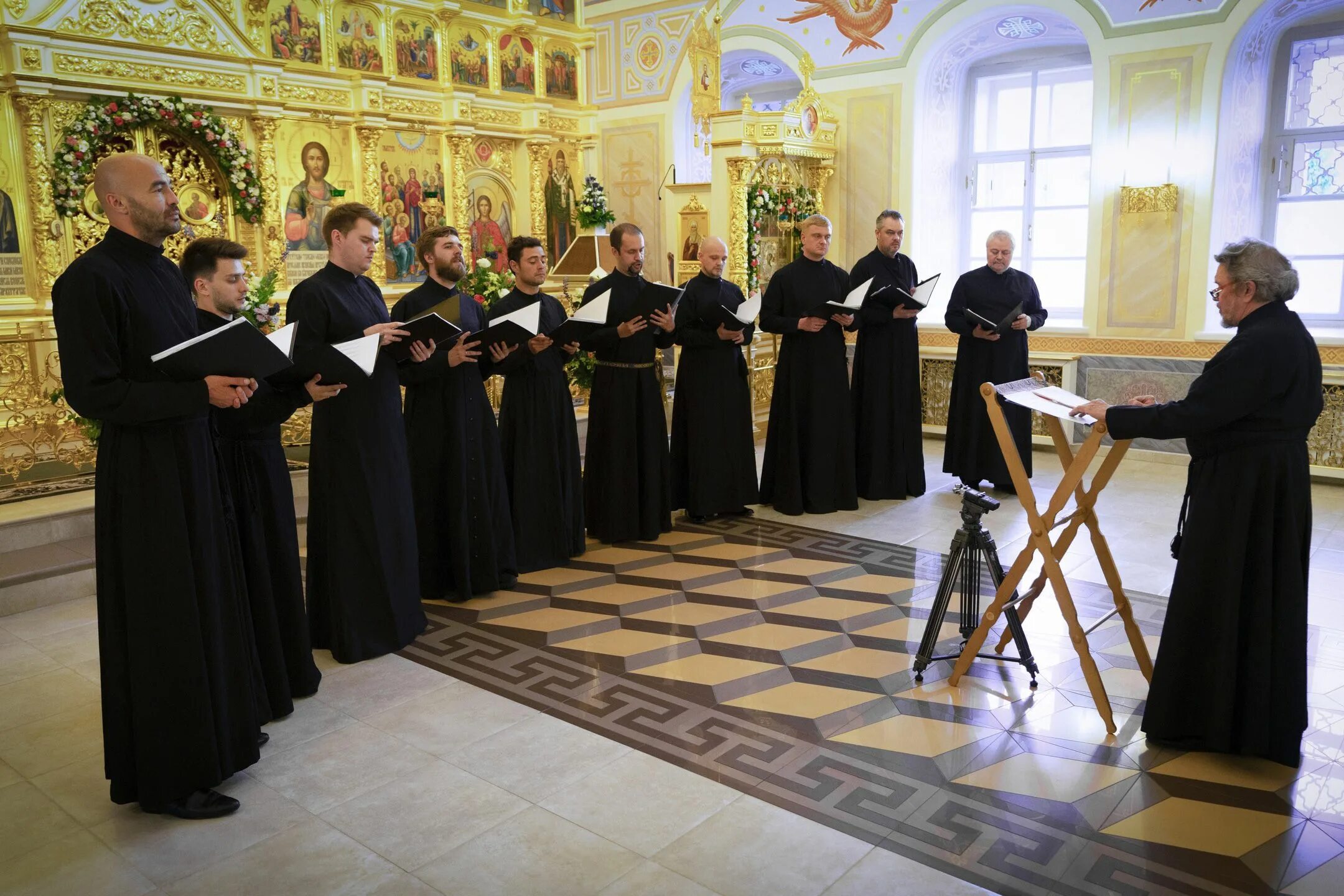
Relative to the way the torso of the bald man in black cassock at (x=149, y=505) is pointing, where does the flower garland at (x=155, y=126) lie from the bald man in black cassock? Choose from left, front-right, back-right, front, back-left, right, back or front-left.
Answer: left

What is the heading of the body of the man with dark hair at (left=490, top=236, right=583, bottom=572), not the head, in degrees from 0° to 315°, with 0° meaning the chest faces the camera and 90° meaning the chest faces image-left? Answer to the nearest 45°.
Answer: approximately 315°

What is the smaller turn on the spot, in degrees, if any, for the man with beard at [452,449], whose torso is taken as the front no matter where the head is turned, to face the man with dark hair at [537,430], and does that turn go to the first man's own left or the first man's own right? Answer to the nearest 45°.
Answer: approximately 90° to the first man's own left

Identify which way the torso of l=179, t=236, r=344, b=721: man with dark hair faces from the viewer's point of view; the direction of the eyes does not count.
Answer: to the viewer's right

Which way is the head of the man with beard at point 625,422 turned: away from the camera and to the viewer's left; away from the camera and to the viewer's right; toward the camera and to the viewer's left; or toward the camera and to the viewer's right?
toward the camera and to the viewer's right

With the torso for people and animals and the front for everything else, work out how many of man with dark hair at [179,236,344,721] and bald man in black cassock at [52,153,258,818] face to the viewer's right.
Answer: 2

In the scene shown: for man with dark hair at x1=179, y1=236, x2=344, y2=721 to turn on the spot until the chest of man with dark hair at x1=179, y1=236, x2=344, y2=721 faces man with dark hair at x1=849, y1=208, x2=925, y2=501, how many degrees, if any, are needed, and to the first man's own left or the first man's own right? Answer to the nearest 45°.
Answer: approximately 45° to the first man's own left

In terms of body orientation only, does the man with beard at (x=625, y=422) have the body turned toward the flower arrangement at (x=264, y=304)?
no

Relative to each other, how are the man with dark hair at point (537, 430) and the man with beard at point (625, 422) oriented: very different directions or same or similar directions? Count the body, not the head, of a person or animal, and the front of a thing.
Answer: same or similar directions

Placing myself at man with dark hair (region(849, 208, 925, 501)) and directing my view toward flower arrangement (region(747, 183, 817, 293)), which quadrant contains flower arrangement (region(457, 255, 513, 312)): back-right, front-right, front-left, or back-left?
front-left

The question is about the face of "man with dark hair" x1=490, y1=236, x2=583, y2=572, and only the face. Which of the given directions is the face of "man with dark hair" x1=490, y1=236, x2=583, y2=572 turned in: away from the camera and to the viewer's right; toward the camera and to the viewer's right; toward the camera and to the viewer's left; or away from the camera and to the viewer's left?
toward the camera and to the viewer's right

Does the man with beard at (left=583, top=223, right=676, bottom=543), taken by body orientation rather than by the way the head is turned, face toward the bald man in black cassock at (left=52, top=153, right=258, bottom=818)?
no

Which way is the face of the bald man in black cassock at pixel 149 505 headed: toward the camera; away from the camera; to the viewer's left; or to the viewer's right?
to the viewer's right

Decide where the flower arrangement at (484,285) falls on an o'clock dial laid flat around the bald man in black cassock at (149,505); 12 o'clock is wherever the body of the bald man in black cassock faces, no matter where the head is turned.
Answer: The flower arrangement is roughly at 10 o'clock from the bald man in black cassock.

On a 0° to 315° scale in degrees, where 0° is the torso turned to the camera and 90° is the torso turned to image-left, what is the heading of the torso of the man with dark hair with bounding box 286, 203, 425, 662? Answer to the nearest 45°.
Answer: approximately 315°

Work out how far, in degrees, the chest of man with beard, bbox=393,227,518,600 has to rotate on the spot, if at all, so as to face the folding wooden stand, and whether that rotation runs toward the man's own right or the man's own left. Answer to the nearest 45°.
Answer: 0° — they already face it

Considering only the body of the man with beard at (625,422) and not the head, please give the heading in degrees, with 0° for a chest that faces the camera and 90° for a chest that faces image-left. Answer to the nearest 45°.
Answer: approximately 315°

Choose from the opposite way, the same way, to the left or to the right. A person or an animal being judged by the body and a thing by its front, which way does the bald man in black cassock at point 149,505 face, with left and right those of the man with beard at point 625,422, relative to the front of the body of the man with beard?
to the left

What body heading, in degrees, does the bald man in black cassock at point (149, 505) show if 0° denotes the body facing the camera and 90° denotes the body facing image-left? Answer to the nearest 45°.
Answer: approximately 270°

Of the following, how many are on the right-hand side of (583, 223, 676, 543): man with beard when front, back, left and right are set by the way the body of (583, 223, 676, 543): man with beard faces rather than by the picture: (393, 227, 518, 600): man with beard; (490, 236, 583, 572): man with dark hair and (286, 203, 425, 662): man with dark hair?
3

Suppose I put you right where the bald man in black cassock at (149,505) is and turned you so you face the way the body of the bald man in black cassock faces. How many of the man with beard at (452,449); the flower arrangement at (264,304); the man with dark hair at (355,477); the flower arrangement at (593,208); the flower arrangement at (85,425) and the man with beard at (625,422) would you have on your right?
0
